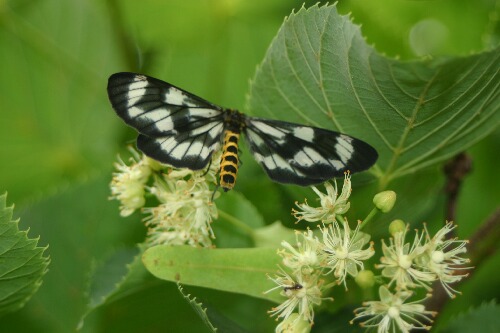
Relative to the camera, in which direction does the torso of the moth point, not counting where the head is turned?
away from the camera
